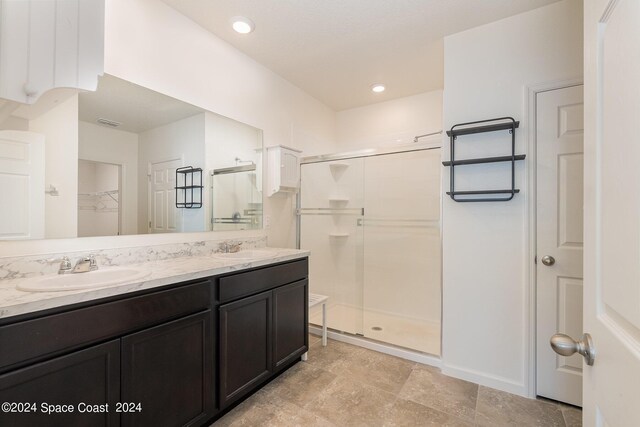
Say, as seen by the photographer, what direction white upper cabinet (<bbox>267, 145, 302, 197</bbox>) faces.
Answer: facing the viewer and to the right of the viewer

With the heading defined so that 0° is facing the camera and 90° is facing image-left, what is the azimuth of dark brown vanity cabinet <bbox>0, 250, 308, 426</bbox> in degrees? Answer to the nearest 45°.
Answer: approximately 315°

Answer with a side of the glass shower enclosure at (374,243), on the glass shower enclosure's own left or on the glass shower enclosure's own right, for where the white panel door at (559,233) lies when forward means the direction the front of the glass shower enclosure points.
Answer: on the glass shower enclosure's own left

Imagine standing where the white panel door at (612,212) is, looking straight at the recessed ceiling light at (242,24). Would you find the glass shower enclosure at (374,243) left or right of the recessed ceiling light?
right

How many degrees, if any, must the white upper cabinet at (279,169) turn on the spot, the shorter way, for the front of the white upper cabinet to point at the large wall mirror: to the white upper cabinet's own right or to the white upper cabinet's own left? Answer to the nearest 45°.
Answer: approximately 90° to the white upper cabinet's own right

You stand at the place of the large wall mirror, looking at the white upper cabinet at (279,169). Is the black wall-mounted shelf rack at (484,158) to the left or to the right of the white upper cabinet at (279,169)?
right

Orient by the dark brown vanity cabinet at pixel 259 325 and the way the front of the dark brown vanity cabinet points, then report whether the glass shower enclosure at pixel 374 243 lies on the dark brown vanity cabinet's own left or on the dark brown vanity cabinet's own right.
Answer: on the dark brown vanity cabinet's own left

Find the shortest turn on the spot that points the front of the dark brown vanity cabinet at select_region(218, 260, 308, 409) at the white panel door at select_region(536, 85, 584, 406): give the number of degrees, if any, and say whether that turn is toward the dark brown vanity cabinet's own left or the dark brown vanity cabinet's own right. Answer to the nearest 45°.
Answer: approximately 45° to the dark brown vanity cabinet's own left

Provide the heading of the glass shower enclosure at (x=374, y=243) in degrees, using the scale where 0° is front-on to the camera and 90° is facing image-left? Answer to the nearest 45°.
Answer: approximately 45°

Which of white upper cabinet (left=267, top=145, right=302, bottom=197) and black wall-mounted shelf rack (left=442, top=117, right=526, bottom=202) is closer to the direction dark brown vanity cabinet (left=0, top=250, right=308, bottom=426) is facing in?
the black wall-mounted shelf rack

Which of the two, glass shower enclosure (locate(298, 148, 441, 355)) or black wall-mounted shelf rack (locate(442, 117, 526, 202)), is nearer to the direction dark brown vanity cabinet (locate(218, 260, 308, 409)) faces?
the black wall-mounted shelf rack

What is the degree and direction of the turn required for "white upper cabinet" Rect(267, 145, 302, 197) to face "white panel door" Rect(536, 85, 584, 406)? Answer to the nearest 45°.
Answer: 0° — it already faces it
